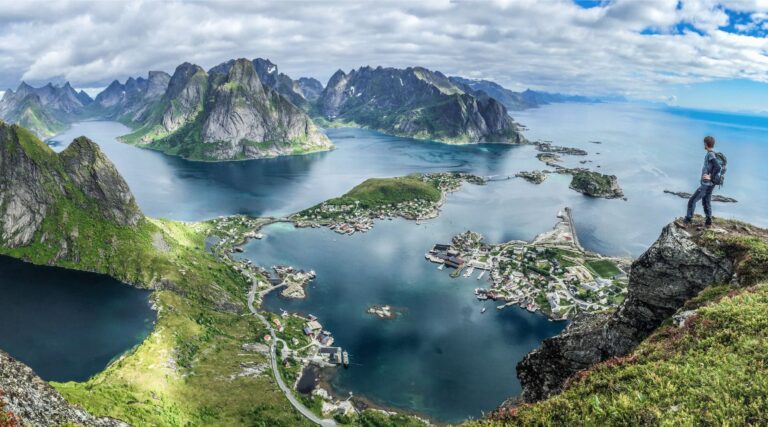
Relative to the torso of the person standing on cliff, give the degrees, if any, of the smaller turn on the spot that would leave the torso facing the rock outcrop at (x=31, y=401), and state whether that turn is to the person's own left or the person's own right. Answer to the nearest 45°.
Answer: approximately 45° to the person's own left

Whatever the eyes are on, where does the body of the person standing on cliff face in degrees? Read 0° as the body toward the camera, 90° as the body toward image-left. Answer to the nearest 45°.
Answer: approximately 90°
